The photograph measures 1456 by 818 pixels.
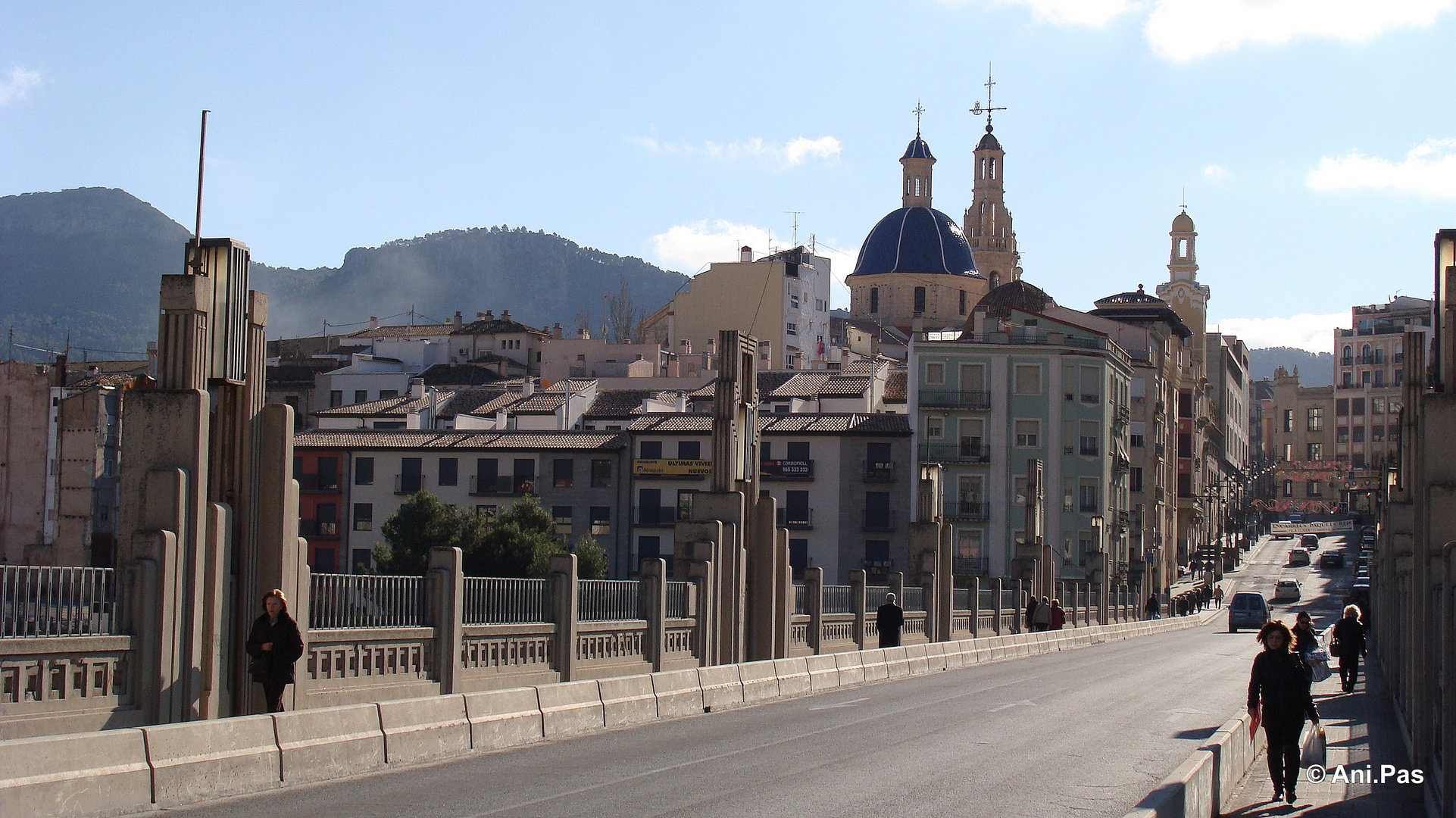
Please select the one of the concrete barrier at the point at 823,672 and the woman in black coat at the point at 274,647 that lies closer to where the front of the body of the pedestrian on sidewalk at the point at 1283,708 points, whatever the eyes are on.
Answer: the woman in black coat

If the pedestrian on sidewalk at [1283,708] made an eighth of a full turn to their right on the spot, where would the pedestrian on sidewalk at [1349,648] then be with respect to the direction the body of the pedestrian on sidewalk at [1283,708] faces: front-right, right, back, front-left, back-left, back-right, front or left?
back-right

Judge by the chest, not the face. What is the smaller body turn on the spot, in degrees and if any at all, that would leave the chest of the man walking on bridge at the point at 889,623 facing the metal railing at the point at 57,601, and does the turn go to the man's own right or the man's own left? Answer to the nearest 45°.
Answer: approximately 180°

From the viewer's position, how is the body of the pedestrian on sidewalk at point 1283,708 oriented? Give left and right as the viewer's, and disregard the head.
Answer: facing the viewer

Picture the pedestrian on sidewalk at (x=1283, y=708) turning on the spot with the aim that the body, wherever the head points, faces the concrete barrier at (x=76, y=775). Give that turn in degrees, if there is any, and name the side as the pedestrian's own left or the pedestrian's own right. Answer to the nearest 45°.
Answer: approximately 45° to the pedestrian's own right

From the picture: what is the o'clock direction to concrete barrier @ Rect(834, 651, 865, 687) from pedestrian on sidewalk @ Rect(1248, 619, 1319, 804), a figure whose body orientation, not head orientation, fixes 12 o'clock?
The concrete barrier is roughly at 5 o'clock from the pedestrian on sidewalk.

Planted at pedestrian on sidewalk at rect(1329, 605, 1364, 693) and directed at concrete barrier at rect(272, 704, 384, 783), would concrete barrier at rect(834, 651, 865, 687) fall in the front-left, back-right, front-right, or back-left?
front-right

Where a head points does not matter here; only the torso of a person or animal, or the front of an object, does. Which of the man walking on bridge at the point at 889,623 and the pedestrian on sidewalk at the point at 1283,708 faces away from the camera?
the man walking on bridge

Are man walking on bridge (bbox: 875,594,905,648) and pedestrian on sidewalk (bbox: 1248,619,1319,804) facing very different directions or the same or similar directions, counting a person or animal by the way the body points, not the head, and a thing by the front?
very different directions

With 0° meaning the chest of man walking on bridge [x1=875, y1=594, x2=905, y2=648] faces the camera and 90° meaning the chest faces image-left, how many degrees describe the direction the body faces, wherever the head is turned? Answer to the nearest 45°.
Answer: approximately 180°

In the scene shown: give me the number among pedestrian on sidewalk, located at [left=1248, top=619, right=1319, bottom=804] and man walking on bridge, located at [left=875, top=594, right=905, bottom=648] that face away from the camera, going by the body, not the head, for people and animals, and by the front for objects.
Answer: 1

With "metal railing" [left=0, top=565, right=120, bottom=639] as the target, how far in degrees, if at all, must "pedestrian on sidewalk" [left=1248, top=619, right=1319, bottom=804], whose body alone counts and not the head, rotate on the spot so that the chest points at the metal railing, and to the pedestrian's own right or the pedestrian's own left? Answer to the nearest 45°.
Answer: approximately 90° to the pedestrian's own right

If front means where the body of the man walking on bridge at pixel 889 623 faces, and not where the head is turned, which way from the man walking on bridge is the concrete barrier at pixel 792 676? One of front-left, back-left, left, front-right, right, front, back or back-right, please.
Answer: back

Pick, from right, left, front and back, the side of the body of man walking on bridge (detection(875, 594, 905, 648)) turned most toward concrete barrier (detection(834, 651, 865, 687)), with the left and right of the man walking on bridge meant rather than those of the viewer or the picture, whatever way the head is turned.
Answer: back
